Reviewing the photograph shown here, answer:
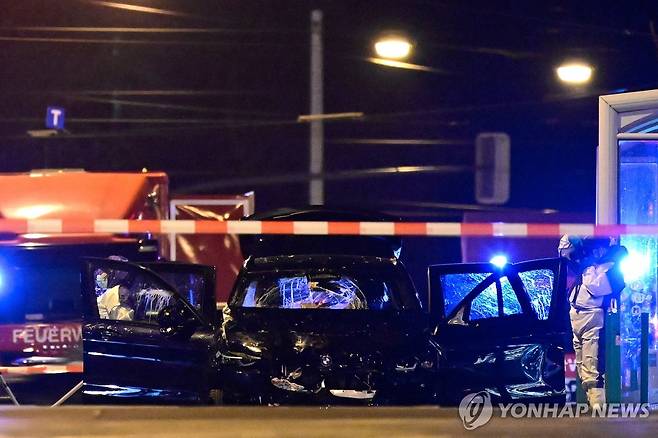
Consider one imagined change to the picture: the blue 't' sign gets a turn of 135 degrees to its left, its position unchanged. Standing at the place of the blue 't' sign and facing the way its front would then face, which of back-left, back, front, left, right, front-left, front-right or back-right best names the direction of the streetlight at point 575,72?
front-right

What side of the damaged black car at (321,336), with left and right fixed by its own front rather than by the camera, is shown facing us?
front

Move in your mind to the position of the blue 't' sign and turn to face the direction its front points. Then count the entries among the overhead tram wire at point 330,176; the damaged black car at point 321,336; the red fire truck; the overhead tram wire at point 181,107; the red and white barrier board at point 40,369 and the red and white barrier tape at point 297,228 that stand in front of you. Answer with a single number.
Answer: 4

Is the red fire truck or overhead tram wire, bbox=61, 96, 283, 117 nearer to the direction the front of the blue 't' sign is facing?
the red fire truck

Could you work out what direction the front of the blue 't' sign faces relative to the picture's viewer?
facing the viewer

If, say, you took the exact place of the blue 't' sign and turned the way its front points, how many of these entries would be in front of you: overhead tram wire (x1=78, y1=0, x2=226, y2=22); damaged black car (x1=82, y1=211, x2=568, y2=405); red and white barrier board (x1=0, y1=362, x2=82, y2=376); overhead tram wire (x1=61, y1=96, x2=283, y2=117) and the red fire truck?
3

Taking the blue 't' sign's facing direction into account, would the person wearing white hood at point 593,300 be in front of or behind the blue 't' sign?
in front

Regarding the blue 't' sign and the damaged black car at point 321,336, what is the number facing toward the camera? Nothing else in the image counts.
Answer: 2

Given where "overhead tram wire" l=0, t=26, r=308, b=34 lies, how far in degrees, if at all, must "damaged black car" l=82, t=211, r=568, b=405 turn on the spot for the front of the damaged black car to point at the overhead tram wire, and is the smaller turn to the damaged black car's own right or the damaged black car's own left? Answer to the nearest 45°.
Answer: approximately 180°
